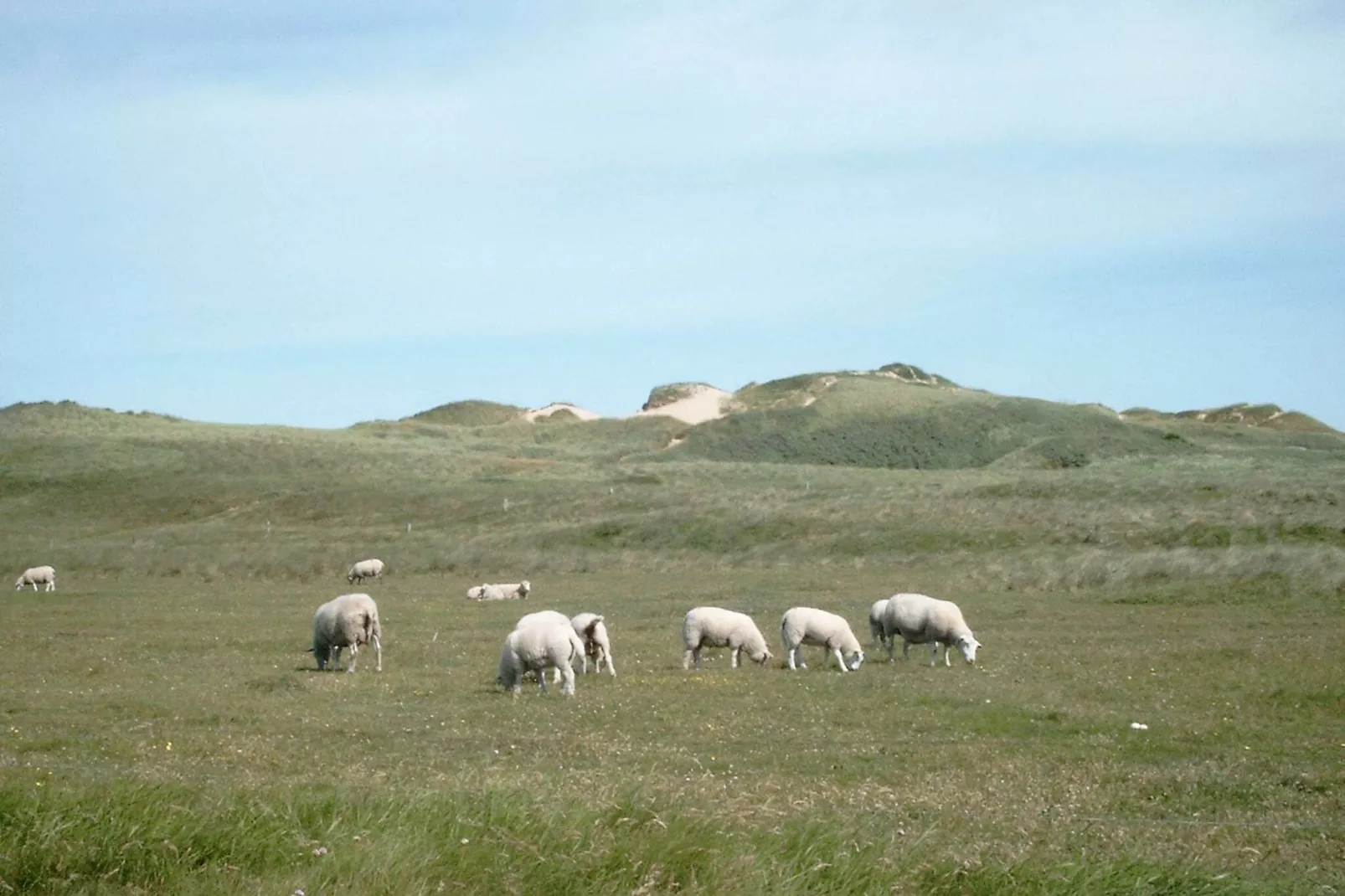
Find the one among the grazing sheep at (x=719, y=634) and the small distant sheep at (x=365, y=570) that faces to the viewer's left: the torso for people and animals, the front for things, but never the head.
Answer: the small distant sheep

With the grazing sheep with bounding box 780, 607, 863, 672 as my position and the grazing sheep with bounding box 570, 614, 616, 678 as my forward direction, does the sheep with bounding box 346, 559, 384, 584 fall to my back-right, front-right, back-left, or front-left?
front-right

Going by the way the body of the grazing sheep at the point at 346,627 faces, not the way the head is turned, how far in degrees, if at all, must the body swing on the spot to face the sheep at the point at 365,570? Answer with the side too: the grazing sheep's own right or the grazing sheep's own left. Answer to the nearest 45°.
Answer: approximately 45° to the grazing sheep's own right

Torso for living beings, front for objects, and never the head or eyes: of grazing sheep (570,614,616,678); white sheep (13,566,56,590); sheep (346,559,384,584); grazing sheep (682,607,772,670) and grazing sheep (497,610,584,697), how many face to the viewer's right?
1

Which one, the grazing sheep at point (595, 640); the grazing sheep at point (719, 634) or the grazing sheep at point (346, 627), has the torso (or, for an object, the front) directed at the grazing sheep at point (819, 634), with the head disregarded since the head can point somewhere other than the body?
the grazing sheep at point (719, 634)

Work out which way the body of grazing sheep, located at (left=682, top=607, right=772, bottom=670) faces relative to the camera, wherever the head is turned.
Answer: to the viewer's right

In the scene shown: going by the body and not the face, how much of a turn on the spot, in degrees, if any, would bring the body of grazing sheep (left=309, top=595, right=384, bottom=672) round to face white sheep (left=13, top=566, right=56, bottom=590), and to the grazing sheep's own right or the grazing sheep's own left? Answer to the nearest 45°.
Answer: approximately 45° to the grazing sheep's own right

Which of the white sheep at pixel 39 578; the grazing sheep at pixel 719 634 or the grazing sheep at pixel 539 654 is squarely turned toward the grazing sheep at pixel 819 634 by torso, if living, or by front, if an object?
the grazing sheep at pixel 719 634

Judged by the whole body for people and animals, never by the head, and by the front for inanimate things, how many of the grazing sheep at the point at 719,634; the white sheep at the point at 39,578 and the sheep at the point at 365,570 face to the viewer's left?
2

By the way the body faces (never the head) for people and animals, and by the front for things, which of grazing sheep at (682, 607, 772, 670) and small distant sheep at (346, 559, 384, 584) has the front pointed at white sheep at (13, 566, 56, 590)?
the small distant sheep

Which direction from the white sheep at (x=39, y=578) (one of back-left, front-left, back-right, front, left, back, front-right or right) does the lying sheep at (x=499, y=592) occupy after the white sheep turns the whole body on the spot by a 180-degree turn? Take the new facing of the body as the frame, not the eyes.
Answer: front-right

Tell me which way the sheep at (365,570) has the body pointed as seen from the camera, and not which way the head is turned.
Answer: to the viewer's left

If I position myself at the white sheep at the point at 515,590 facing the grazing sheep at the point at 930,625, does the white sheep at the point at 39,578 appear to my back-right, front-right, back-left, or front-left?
back-right

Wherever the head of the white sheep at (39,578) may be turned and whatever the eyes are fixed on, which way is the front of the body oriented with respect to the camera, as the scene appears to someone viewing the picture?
to the viewer's left
